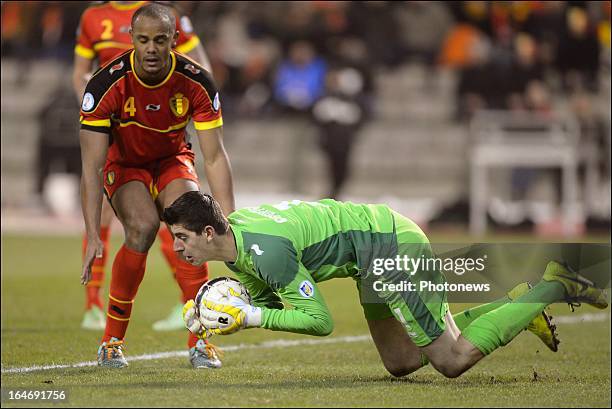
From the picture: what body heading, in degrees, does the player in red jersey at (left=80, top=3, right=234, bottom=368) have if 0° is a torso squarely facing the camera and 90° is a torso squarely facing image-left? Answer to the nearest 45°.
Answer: approximately 0°

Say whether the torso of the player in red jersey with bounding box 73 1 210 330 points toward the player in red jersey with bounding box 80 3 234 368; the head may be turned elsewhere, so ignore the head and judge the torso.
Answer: yes

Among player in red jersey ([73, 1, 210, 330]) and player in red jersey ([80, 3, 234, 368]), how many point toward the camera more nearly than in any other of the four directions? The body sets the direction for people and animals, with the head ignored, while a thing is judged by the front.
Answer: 2

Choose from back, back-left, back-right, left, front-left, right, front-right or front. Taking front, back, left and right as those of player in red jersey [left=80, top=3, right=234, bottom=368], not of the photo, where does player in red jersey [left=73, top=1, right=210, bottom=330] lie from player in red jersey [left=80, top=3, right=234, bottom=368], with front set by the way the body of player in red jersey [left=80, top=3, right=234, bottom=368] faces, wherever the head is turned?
back

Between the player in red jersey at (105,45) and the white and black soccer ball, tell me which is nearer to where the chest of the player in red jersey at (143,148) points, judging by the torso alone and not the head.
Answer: the white and black soccer ball
